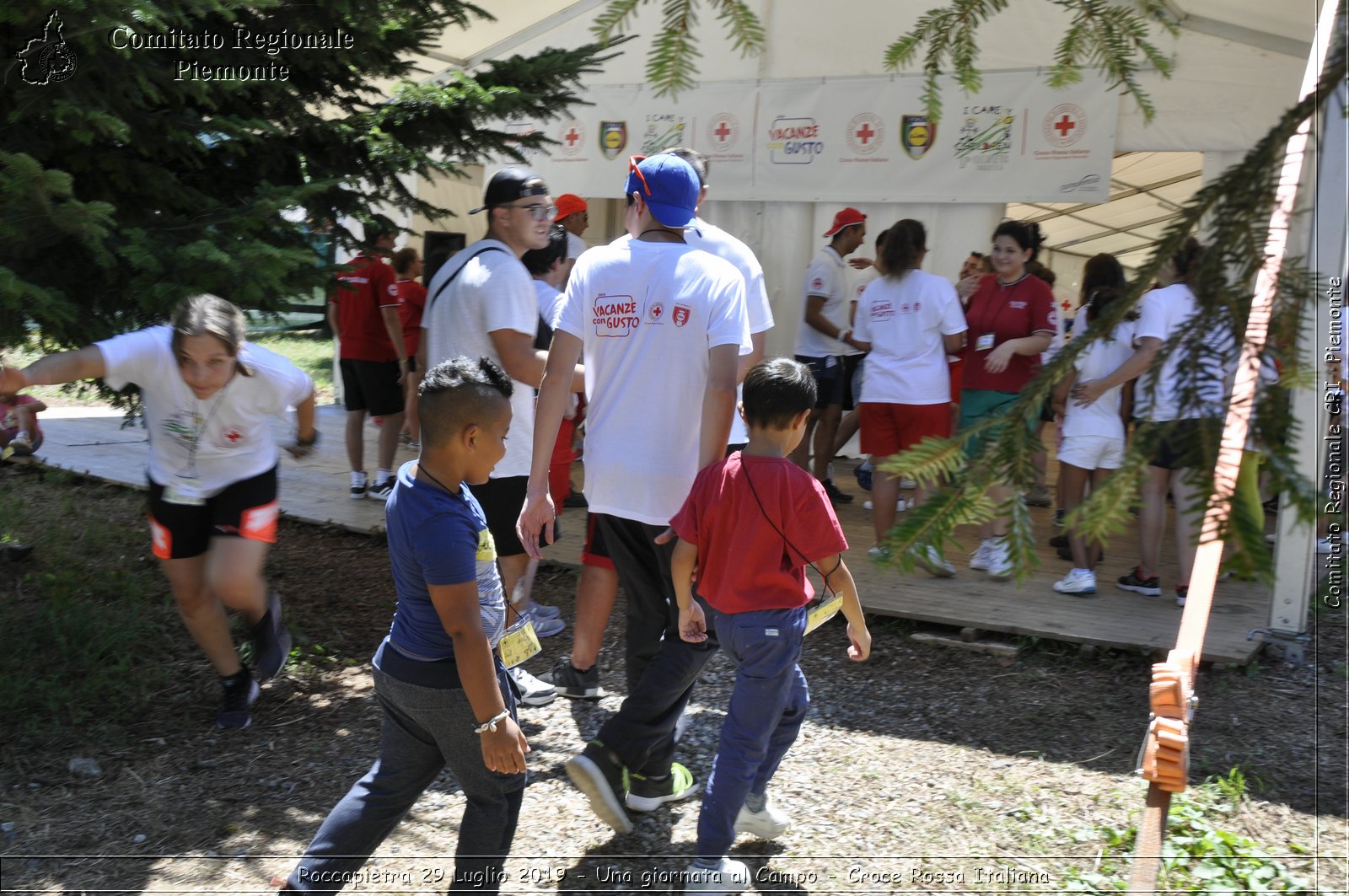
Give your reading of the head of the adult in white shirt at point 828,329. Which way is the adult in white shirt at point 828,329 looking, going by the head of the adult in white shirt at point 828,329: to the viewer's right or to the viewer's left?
to the viewer's right

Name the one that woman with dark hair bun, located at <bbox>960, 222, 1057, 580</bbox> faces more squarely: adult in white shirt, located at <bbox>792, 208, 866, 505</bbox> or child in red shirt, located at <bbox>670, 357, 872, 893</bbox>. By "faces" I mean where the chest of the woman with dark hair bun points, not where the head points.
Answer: the child in red shirt

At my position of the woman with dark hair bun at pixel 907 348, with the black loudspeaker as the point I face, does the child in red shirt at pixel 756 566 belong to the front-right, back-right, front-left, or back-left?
back-left

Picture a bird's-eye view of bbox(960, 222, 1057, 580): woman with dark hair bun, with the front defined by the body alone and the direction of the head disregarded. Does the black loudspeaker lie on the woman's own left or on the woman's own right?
on the woman's own right

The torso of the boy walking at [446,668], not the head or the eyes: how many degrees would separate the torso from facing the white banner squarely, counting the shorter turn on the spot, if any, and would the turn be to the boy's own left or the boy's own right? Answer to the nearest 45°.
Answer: approximately 45° to the boy's own left

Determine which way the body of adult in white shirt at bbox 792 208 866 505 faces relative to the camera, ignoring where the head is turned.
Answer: to the viewer's right

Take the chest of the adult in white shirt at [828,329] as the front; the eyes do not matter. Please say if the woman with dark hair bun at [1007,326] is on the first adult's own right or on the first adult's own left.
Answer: on the first adult's own right

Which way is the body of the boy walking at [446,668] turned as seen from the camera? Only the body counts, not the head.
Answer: to the viewer's right

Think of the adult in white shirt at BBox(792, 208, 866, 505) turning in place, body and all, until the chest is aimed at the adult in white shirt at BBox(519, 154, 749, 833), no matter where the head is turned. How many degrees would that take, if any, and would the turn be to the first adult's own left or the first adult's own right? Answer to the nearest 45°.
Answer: approximately 90° to the first adult's own right

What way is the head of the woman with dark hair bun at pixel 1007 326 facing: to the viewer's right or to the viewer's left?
to the viewer's left

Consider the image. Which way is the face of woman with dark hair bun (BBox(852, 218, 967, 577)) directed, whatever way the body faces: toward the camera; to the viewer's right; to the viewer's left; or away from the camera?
away from the camera

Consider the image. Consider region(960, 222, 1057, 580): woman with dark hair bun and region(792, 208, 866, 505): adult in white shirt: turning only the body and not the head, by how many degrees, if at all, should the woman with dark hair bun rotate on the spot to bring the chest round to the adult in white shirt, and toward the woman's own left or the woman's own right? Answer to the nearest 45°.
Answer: approximately 90° to the woman's own right
